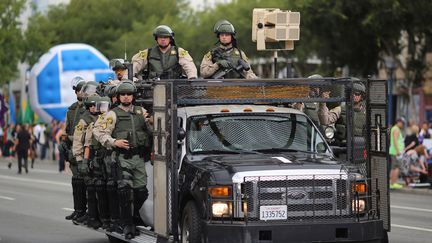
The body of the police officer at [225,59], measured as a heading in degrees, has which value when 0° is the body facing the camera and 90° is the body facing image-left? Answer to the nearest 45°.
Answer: approximately 0°
